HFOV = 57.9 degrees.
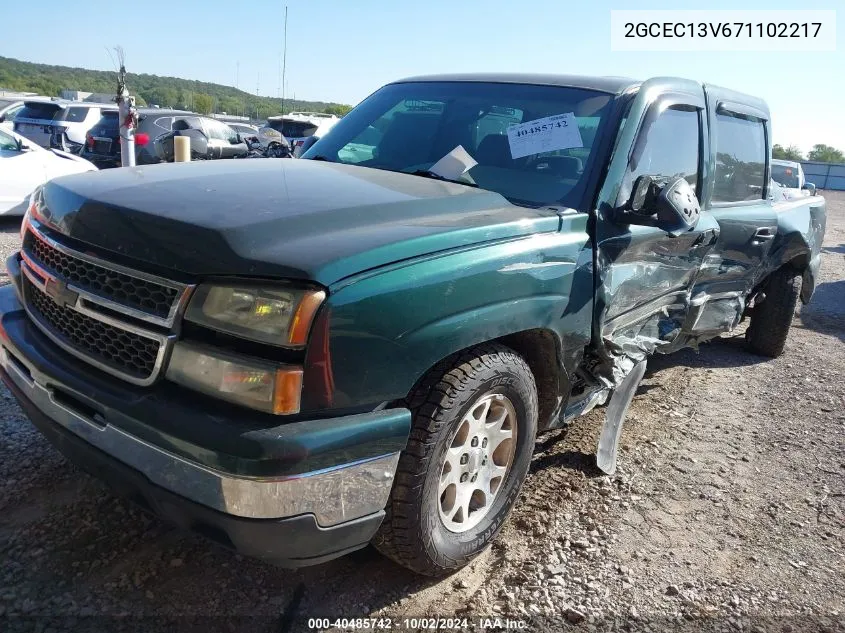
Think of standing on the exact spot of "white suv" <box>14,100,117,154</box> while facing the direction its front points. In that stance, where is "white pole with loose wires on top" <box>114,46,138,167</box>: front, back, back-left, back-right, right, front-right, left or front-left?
back-right

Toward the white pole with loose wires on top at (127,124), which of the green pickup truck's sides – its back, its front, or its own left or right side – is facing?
right

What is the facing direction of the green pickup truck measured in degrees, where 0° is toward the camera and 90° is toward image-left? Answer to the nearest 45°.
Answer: approximately 45°

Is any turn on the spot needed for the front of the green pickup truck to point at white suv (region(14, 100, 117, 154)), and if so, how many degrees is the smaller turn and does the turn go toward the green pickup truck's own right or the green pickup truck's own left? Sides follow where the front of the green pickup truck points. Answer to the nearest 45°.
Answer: approximately 90° to the green pickup truck's own right

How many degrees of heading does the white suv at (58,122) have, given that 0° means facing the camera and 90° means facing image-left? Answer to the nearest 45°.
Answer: approximately 225°

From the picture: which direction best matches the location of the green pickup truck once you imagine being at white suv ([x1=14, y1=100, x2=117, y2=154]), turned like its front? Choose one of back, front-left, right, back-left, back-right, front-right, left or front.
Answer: back-right

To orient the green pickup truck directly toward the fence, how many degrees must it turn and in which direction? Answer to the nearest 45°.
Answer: approximately 180°

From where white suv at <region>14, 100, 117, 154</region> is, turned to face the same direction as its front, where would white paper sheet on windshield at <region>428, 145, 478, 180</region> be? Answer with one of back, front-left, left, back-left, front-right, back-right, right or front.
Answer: back-right

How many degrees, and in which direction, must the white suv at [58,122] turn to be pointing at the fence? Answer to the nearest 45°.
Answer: approximately 45° to its right
